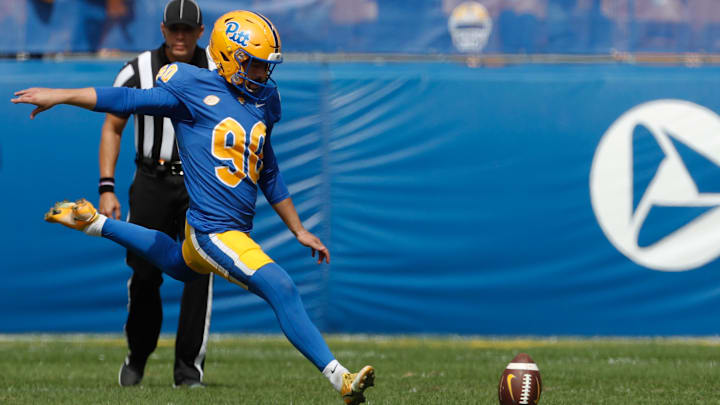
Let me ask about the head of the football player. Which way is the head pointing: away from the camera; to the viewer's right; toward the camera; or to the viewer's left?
to the viewer's right

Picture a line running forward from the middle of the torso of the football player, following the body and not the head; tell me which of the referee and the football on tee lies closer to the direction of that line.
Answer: the football on tee

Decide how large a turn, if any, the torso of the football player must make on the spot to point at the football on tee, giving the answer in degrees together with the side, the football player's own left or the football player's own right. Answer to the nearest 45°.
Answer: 0° — they already face it

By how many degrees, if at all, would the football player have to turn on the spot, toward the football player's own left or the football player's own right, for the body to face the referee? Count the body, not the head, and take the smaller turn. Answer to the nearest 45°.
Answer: approximately 135° to the football player's own left

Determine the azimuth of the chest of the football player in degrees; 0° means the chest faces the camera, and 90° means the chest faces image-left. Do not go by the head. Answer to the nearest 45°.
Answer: approximately 315°
